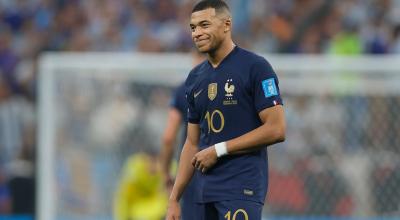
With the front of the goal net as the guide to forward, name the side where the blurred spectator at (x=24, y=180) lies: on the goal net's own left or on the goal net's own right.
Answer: on the goal net's own right

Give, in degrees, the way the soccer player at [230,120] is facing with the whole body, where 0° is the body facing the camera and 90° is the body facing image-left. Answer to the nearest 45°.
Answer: approximately 45°

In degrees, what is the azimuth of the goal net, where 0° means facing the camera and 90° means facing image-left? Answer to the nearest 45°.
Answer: approximately 0°
